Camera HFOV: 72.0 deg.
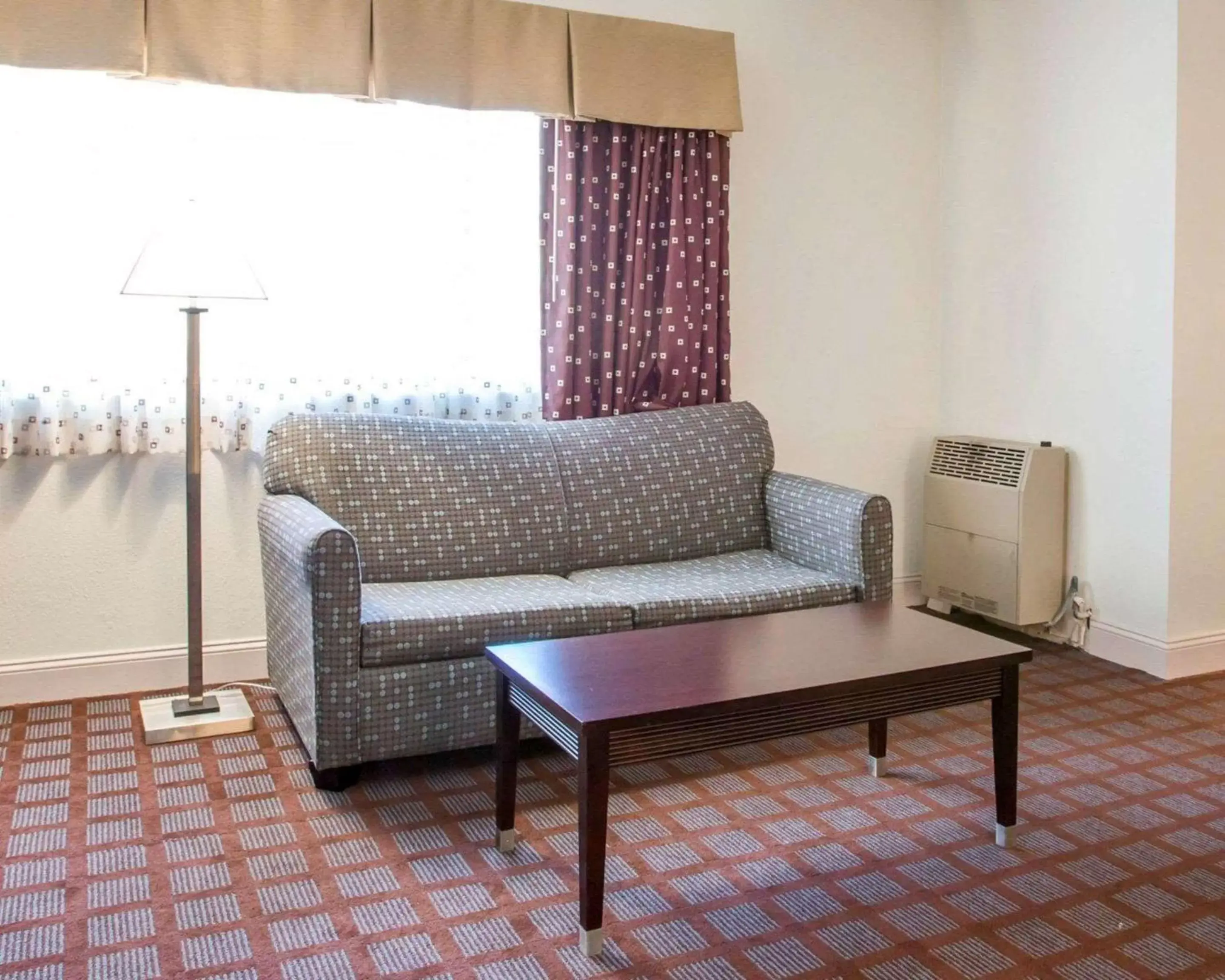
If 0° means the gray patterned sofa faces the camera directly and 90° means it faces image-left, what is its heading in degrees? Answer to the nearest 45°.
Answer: approximately 315°

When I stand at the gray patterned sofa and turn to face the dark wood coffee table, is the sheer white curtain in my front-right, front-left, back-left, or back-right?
back-right

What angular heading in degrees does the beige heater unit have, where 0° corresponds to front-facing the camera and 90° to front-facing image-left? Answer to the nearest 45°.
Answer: approximately 45°

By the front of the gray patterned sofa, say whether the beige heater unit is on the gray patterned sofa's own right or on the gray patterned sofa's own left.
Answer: on the gray patterned sofa's own left
